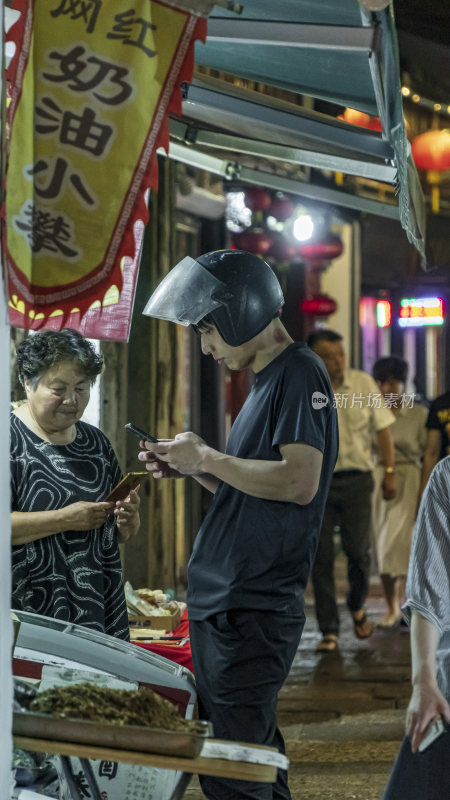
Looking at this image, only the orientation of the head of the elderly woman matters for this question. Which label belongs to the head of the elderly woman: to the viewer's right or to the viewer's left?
to the viewer's right

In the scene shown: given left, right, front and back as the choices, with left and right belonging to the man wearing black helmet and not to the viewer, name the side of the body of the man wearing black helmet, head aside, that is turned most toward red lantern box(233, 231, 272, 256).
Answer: right

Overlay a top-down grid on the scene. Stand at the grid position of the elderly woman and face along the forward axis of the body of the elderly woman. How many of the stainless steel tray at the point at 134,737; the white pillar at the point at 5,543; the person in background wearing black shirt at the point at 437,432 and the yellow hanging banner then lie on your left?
1

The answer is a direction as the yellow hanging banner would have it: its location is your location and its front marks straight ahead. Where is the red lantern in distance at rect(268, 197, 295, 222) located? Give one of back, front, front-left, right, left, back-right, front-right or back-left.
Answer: back

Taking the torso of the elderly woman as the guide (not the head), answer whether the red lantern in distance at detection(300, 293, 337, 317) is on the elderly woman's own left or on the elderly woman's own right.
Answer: on the elderly woman's own left

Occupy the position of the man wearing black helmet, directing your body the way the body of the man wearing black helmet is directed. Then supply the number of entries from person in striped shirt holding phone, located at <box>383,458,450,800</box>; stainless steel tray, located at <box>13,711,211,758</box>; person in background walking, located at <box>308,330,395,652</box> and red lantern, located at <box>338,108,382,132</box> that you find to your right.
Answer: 2

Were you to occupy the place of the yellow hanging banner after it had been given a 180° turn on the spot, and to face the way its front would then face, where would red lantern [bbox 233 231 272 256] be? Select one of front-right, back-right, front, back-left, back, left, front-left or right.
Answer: front

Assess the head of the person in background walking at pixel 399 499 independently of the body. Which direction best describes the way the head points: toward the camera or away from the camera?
toward the camera

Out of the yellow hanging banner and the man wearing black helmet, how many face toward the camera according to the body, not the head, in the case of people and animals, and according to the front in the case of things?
1

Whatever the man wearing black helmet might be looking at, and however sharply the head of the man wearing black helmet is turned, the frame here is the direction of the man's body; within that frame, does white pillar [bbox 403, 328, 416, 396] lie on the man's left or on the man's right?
on the man's right

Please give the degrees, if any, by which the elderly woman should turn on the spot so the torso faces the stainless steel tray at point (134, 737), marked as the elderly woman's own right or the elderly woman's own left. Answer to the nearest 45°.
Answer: approximately 45° to the elderly woman's own right

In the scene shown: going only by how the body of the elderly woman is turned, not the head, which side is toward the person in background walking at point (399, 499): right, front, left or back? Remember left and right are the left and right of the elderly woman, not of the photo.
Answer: left

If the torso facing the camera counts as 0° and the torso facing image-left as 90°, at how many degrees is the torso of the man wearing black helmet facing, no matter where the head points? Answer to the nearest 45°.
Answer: approximately 90°

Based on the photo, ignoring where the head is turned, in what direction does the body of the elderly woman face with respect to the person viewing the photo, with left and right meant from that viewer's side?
facing the viewer and to the right of the viewer

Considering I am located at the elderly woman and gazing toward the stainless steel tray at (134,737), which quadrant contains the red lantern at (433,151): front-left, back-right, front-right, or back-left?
back-left

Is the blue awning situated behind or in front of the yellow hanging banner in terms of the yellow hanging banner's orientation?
behind

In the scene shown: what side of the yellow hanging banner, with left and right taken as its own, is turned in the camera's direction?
front

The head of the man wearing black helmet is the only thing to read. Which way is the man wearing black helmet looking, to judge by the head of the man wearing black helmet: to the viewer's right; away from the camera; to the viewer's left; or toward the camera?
to the viewer's left

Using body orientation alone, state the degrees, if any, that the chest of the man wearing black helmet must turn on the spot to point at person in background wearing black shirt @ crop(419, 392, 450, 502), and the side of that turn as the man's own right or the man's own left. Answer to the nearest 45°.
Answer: approximately 90° to the man's own right

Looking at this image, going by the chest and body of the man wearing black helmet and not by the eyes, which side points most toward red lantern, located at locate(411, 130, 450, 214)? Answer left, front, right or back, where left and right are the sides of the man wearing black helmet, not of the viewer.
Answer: right
